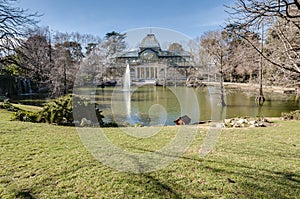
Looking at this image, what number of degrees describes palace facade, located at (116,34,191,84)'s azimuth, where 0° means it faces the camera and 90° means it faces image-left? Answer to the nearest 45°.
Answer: approximately 0°

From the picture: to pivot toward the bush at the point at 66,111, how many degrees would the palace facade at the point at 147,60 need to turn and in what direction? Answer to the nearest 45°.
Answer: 0° — it already faces it

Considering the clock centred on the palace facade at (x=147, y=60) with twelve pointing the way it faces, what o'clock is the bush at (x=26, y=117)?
The bush is roughly at 12 o'clock from the palace facade.

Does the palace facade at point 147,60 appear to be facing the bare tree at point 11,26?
yes
